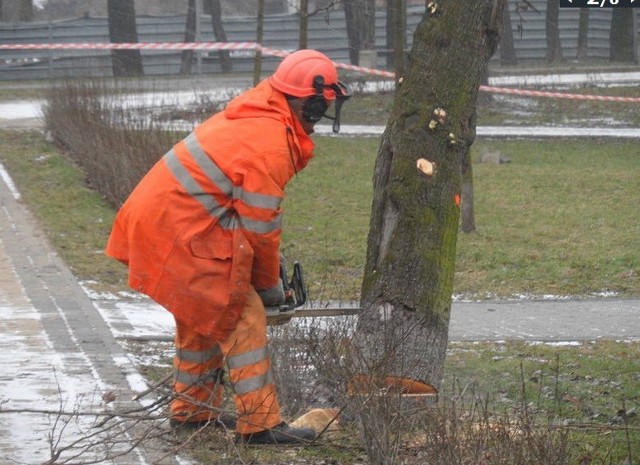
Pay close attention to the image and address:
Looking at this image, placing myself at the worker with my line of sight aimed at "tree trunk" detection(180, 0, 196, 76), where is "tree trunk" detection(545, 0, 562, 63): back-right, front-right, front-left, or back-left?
front-right

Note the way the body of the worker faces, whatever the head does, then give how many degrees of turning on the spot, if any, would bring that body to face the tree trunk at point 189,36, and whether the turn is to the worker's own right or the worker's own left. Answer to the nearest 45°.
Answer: approximately 90° to the worker's own left

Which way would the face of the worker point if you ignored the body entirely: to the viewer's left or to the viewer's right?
to the viewer's right

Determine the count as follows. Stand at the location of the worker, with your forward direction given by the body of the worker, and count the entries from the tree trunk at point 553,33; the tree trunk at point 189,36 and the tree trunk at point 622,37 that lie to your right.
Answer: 0

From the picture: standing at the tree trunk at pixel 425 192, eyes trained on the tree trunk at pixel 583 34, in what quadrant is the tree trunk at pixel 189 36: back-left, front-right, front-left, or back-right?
front-left

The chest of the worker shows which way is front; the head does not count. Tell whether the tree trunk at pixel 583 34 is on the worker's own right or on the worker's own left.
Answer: on the worker's own left

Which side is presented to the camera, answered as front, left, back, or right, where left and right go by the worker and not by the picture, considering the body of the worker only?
right

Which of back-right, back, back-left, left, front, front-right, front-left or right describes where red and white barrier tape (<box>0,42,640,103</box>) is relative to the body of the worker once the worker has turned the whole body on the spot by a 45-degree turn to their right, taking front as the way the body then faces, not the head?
back-left

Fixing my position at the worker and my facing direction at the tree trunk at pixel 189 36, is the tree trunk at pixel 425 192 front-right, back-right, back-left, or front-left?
front-right

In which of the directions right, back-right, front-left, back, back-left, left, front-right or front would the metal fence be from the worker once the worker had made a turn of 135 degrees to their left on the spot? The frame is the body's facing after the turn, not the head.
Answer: front-right

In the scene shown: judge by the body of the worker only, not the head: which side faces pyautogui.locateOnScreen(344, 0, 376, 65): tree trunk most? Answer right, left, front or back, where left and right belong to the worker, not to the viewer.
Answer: left
